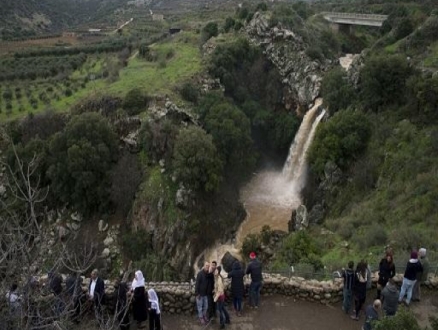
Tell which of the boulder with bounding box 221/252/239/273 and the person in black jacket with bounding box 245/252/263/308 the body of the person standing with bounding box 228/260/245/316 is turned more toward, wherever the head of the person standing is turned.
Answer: the boulder

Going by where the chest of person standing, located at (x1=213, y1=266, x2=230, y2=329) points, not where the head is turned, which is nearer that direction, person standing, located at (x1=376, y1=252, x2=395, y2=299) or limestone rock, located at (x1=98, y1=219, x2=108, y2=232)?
the limestone rock

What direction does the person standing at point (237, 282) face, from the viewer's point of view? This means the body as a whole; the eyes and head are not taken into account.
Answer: away from the camera

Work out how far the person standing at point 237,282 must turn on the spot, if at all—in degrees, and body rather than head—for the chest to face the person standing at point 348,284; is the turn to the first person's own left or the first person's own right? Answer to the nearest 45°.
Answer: approximately 90° to the first person's own right

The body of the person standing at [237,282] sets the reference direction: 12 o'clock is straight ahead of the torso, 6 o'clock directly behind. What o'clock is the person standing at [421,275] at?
the person standing at [421,275] is roughly at 3 o'clock from the person standing at [237,282].

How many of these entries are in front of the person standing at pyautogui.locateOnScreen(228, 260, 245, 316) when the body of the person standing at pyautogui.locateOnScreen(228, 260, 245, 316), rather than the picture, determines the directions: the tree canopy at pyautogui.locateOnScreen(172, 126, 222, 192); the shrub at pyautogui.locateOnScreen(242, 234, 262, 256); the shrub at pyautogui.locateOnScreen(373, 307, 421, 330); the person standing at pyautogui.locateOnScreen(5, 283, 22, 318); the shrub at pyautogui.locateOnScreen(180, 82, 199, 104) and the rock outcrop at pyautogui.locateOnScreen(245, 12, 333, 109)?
4

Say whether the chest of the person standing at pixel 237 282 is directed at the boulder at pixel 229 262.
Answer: yes

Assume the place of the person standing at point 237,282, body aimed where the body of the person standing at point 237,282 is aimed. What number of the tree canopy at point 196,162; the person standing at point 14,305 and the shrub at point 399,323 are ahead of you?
1

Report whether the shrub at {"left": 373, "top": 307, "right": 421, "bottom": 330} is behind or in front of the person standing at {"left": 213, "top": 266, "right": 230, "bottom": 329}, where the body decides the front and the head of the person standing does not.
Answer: behind

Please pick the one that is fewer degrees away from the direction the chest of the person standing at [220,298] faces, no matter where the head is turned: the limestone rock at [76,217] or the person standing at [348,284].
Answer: the limestone rock

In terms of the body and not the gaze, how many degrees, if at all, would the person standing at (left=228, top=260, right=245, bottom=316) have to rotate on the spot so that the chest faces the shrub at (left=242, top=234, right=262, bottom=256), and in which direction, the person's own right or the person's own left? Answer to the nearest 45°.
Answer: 0° — they already face it
